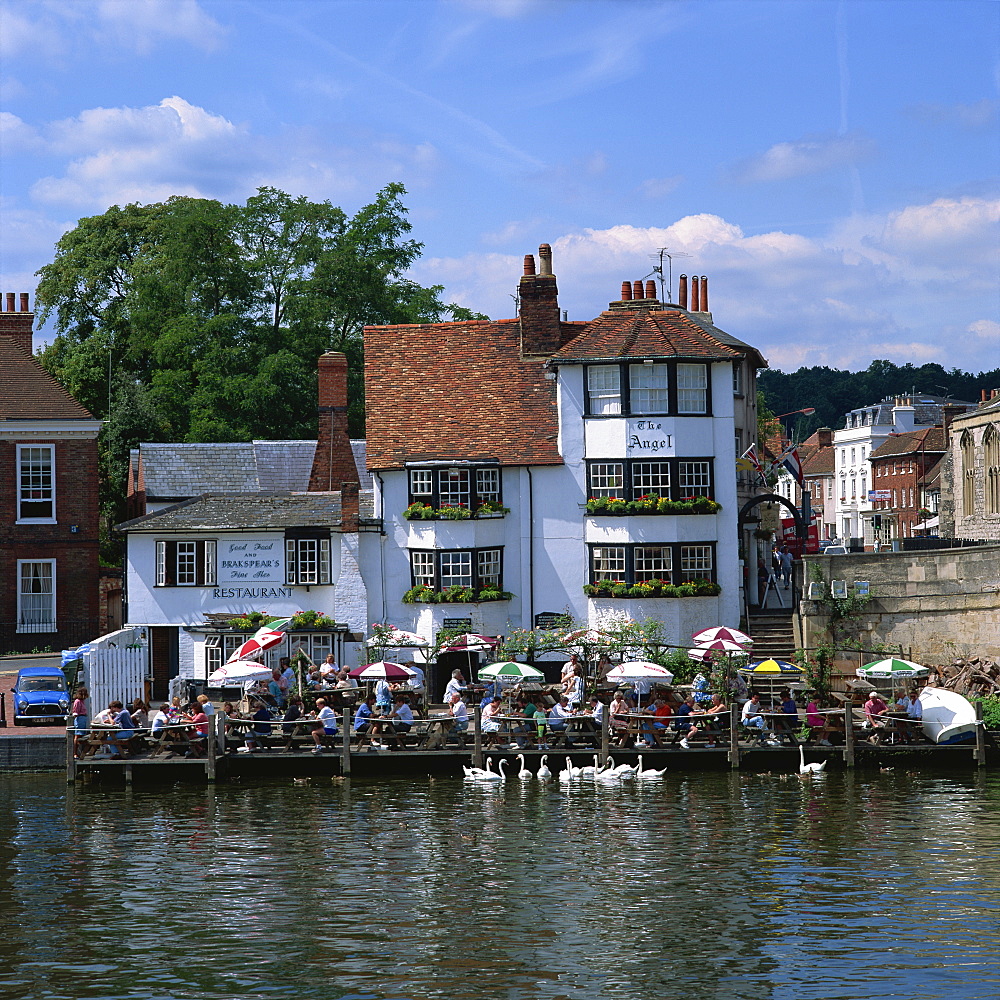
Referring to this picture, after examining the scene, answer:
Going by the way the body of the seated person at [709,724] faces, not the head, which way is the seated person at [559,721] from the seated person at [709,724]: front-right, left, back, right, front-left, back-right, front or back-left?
front

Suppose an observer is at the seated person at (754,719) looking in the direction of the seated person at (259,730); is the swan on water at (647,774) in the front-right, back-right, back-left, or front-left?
front-left

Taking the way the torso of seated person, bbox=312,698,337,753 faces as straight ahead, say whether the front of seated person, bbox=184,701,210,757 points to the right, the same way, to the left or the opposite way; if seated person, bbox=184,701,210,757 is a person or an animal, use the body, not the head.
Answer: the same way

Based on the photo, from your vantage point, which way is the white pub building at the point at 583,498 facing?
toward the camera

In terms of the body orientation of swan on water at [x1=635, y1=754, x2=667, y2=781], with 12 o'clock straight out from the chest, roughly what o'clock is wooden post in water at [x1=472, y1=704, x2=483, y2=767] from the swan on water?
The wooden post in water is roughly at 12 o'clock from the swan on water.

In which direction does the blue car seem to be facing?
toward the camera

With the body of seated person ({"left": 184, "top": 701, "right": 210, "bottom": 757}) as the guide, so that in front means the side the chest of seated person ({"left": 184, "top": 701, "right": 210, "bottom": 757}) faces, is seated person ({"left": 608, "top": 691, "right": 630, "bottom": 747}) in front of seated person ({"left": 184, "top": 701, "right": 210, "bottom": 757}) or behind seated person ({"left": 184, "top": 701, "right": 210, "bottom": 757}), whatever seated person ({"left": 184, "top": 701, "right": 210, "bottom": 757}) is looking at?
behind

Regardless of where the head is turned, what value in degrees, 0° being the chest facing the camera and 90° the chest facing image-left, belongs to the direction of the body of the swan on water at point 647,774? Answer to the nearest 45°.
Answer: approximately 90°
